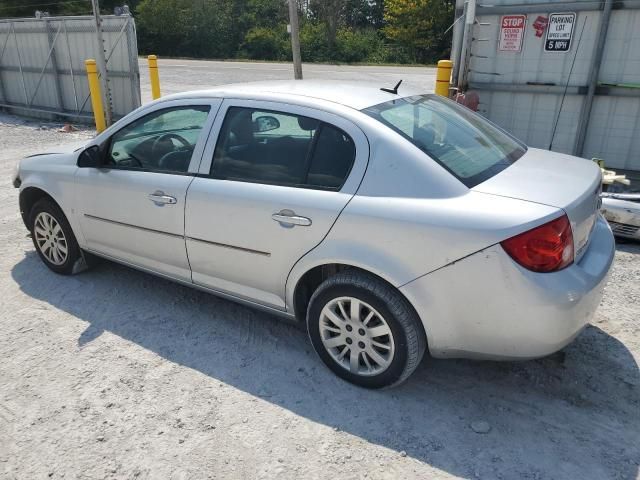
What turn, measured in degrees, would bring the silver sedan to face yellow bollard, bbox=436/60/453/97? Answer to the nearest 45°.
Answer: approximately 45° to its right

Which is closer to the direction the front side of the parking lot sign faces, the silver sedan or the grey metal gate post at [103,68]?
the silver sedan

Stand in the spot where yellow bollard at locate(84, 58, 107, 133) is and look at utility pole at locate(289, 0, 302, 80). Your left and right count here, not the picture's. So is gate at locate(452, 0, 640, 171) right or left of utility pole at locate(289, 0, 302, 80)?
right

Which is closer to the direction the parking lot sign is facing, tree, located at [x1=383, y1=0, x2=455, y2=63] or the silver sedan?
the silver sedan

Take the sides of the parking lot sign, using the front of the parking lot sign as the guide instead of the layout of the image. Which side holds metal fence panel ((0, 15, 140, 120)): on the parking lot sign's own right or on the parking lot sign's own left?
on the parking lot sign's own right

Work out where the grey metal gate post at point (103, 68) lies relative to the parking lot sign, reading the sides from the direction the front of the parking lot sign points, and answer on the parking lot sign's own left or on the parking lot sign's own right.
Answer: on the parking lot sign's own right

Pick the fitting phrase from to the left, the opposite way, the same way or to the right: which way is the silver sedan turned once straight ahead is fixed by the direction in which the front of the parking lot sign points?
to the right

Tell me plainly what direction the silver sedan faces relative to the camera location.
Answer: facing away from the viewer and to the left of the viewer

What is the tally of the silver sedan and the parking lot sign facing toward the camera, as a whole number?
1

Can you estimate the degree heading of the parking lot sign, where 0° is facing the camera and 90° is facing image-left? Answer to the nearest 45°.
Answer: approximately 0°

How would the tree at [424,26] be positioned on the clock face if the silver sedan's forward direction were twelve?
The tree is roughly at 2 o'clock from the silver sedan.
